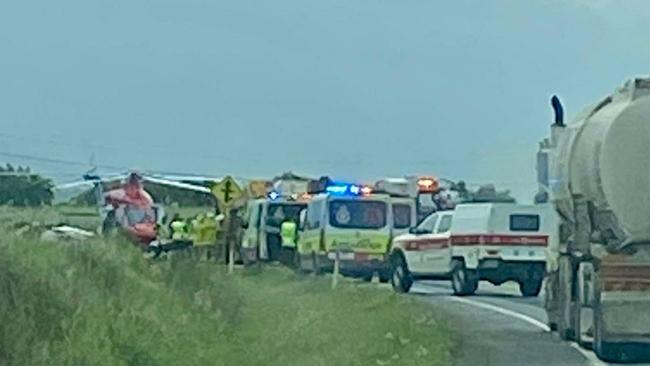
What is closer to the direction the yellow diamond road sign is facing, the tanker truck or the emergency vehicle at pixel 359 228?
the tanker truck

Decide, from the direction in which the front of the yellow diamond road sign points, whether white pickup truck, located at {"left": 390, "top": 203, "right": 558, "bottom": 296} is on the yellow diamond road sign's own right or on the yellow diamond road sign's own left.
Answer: on the yellow diamond road sign's own left

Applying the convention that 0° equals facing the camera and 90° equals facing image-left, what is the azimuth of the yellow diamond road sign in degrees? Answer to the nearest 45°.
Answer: approximately 0°

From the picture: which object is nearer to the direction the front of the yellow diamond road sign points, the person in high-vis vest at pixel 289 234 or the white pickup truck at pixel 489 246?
the white pickup truck

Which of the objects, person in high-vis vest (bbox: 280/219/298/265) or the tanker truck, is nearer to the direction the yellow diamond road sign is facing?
the tanker truck
